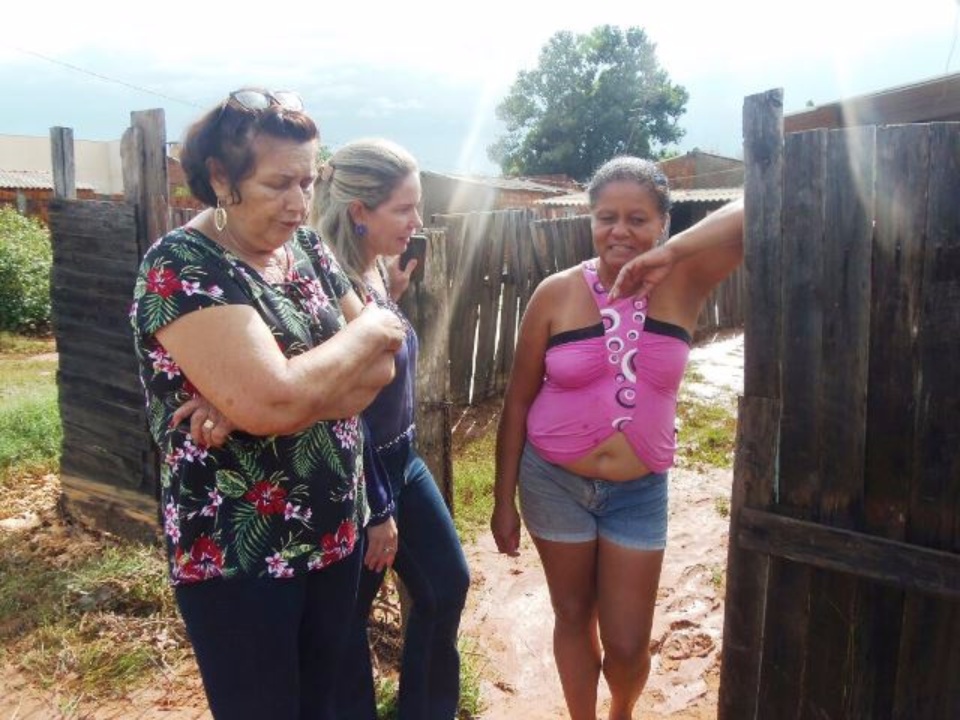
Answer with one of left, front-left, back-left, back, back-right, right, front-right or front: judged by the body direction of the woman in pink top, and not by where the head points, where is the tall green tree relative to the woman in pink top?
back

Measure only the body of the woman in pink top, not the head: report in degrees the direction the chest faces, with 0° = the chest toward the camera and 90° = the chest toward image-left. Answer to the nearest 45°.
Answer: approximately 0°

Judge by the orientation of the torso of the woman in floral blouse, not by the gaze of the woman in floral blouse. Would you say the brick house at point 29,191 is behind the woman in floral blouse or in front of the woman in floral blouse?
behind

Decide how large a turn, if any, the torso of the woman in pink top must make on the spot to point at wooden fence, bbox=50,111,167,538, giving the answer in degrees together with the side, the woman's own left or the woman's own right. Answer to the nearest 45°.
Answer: approximately 135° to the woman's own right

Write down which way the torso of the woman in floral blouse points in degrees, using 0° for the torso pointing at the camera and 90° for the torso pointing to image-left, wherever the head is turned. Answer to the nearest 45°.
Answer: approximately 315°

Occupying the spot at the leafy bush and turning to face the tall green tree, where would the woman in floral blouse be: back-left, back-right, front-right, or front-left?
back-right

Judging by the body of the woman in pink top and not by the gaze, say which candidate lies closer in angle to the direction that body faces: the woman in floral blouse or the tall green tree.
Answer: the woman in floral blouse

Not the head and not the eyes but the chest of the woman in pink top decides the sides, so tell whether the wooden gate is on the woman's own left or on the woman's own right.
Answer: on the woman's own left

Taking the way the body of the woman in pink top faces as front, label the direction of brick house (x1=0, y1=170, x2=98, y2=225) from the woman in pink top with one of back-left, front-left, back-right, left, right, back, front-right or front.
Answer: back-right

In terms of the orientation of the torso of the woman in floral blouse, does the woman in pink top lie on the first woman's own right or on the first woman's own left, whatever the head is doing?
on the first woman's own left

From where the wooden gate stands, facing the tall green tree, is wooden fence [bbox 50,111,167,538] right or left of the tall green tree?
left

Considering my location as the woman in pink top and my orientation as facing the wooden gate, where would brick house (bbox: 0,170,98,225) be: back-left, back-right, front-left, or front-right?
back-left

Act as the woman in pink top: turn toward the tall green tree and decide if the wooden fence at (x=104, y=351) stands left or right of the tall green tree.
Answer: left
